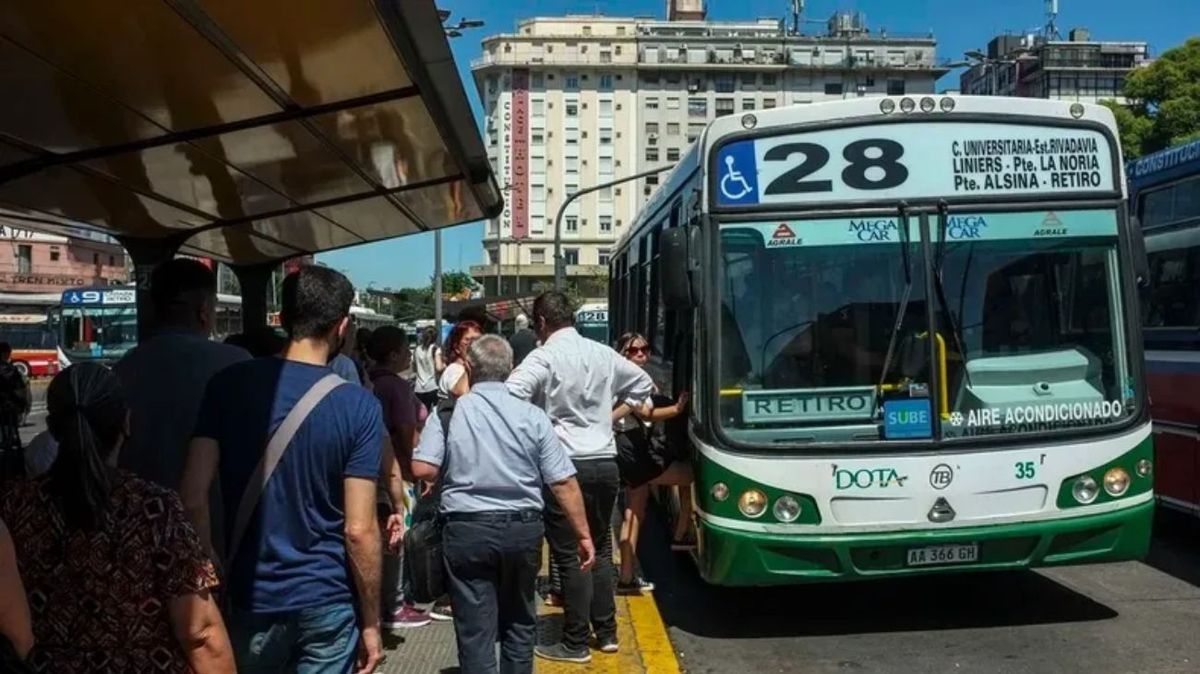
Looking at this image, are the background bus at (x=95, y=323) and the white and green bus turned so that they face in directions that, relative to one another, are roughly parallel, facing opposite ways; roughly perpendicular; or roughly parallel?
roughly parallel

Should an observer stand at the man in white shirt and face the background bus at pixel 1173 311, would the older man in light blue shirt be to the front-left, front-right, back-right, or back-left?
back-right

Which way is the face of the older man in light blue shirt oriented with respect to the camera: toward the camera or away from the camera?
away from the camera

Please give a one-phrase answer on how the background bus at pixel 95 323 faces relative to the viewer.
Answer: facing the viewer and to the left of the viewer

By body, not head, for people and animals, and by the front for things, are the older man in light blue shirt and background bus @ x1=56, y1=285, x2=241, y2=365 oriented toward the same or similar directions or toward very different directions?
very different directions

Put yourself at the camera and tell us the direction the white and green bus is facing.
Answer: facing the viewer

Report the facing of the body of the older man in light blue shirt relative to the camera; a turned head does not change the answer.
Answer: away from the camera
